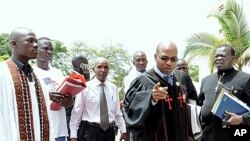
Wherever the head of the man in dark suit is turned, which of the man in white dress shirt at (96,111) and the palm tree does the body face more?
the man in white dress shirt

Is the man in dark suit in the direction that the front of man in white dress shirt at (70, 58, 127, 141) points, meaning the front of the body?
no

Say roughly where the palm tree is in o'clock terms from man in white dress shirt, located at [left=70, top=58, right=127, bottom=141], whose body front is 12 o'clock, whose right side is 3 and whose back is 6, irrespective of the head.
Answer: The palm tree is roughly at 7 o'clock from the man in white dress shirt.

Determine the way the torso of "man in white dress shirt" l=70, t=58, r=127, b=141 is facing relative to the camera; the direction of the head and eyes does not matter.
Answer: toward the camera

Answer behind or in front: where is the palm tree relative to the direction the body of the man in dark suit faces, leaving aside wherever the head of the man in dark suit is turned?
behind

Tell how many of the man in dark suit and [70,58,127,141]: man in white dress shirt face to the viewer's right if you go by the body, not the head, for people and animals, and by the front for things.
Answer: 0

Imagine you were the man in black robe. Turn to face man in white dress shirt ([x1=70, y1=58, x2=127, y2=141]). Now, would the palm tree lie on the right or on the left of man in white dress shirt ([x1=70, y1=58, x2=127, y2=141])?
right

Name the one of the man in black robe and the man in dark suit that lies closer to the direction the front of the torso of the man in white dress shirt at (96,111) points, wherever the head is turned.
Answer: the man in black robe

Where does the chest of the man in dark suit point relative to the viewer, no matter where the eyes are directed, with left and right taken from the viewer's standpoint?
facing the viewer and to the left of the viewer
